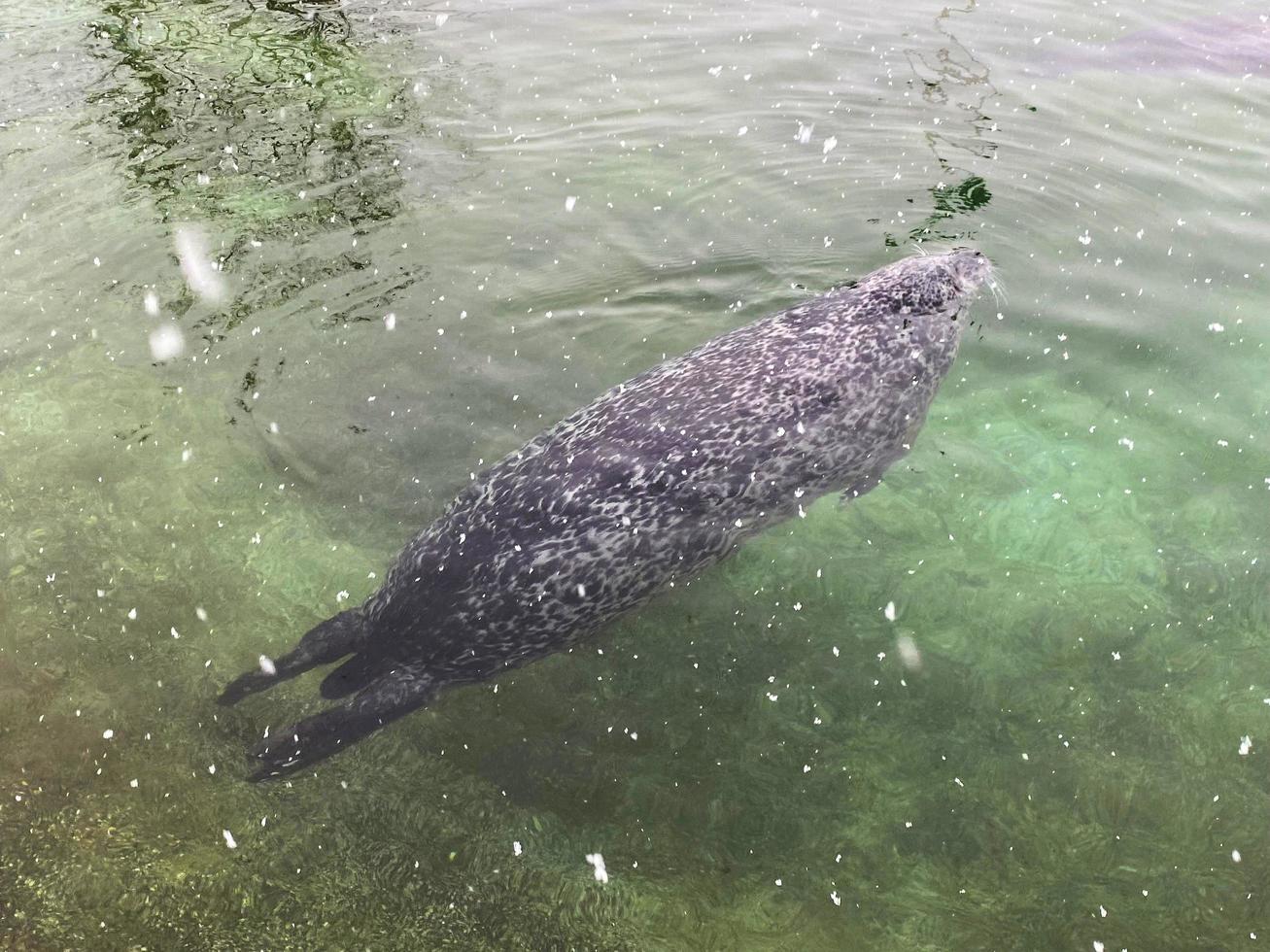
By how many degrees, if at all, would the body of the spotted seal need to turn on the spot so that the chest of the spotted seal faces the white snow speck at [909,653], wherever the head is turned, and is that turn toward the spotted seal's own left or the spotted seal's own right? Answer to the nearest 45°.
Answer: approximately 45° to the spotted seal's own right

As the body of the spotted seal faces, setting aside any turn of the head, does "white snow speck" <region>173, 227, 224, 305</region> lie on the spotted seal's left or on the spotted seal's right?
on the spotted seal's left

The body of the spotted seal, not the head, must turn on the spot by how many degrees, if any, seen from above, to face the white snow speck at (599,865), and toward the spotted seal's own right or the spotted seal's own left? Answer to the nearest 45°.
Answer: approximately 135° to the spotted seal's own right

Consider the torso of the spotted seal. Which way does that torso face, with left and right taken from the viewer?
facing away from the viewer and to the right of the viewer

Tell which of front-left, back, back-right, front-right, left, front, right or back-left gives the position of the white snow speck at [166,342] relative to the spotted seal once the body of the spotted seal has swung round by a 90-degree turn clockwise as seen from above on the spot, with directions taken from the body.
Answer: back

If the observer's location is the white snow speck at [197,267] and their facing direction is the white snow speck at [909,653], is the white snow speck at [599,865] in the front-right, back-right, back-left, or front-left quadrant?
front-right
